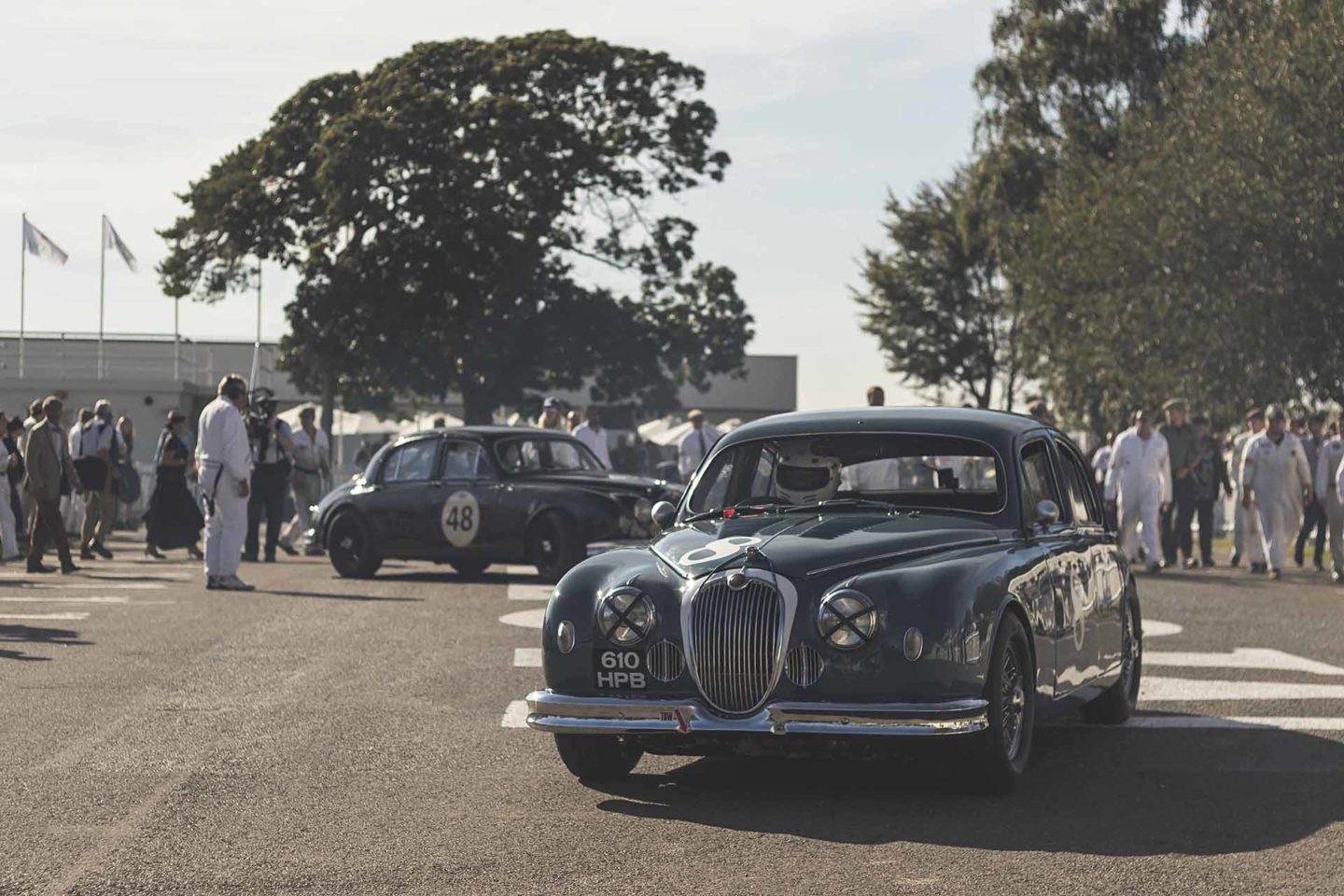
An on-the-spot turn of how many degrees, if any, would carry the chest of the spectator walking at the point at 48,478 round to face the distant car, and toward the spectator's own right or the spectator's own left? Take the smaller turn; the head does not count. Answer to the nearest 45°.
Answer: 0° — they already face it

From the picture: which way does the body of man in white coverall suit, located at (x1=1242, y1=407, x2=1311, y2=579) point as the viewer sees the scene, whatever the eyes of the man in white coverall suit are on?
toward the camera

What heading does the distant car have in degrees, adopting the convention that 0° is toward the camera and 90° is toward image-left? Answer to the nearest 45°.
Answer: approximately 315°

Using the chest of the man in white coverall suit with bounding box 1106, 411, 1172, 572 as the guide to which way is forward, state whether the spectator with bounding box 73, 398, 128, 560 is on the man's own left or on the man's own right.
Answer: on the man's own right

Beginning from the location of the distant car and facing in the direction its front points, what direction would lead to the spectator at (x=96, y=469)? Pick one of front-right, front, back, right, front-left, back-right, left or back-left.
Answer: back

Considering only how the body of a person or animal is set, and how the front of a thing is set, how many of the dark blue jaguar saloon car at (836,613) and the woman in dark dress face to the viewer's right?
1

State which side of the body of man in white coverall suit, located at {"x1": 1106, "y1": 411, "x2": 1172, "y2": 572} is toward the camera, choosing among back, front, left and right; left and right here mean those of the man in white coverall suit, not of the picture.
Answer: front

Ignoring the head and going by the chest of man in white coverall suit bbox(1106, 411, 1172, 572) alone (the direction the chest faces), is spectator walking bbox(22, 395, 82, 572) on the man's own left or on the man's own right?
on the man's own right

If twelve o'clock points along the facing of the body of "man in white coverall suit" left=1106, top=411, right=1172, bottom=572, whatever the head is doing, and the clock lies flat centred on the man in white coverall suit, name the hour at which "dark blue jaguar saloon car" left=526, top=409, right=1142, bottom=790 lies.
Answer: The dark blue jaguar saloon car is roughly at 12 o'clock from the man in white coverall suit.

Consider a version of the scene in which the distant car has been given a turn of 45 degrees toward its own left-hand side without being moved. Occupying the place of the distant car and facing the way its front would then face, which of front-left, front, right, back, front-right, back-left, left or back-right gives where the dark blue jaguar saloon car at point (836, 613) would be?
right

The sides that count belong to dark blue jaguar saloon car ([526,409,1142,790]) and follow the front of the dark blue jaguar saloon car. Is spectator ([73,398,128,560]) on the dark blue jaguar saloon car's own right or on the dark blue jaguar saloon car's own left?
on the dark blue jaguar saloon car's own right

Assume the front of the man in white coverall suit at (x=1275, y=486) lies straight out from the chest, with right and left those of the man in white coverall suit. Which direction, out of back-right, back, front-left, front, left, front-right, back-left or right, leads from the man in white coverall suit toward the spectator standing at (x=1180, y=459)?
back-right

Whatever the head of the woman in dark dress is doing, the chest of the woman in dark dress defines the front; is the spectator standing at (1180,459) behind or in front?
in front

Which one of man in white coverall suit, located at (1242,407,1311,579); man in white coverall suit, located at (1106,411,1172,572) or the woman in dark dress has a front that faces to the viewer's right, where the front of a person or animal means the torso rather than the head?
the woman in dark dress

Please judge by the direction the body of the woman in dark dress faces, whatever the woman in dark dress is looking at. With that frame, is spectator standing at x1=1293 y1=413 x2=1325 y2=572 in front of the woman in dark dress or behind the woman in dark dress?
in front
